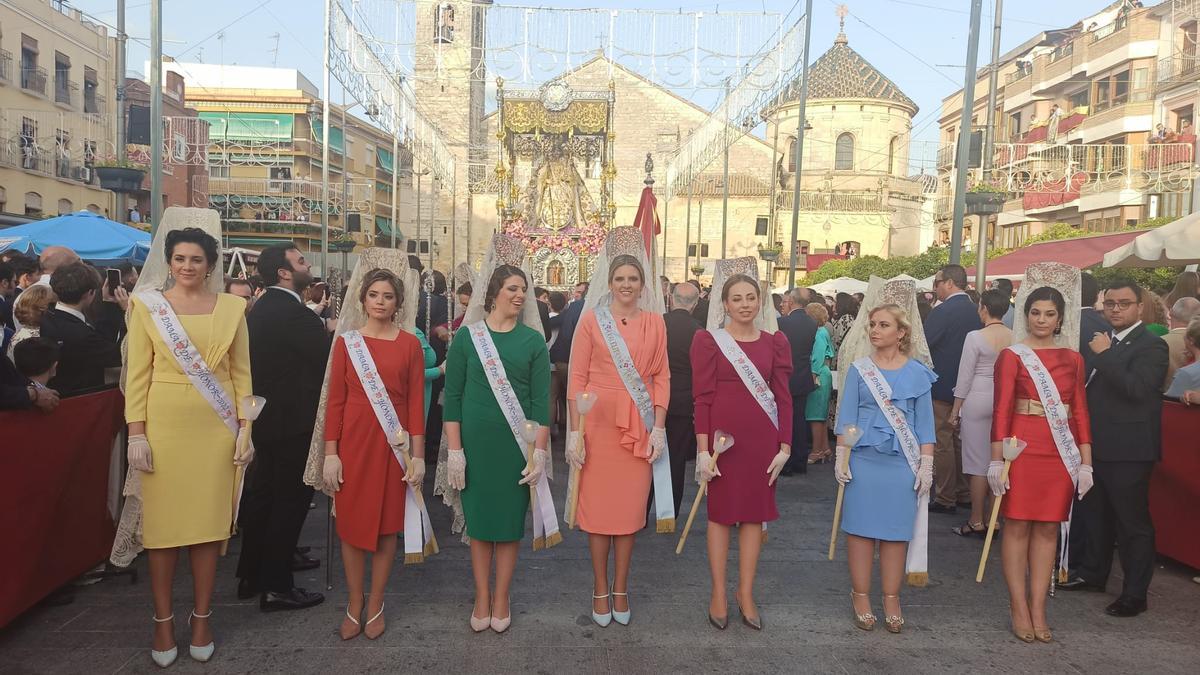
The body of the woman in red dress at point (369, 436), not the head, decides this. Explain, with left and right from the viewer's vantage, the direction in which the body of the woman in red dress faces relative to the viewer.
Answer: facing the viewer

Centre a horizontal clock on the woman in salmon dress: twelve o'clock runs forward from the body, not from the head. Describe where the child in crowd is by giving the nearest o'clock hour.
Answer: The child in crowd is roughly at 3 o'clock from the woman in salmon dress.

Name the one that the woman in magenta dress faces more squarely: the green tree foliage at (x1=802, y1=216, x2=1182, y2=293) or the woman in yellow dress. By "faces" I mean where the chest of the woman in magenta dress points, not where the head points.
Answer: the woman in yellow dress

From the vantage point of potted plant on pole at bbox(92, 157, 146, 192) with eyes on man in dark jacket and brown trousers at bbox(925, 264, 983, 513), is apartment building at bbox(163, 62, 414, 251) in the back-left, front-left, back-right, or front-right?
back-left

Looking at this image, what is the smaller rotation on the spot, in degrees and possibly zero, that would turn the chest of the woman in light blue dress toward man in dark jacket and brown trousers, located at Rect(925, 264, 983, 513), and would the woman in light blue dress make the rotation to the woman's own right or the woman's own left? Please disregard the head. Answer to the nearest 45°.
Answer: approximately 180°

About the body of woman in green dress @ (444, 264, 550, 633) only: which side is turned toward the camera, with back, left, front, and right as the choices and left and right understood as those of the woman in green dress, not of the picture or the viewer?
front

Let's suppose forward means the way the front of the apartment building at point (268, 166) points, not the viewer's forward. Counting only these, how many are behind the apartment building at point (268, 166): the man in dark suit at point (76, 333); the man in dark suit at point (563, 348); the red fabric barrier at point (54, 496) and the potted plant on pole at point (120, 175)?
0

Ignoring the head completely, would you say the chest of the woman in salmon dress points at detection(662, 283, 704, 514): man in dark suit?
no

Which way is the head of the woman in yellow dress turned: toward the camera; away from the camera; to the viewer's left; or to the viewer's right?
toward the camera

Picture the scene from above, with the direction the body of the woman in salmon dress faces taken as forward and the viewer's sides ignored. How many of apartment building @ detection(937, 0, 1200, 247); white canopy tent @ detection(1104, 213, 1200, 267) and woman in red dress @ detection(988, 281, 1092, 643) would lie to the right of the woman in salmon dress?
0

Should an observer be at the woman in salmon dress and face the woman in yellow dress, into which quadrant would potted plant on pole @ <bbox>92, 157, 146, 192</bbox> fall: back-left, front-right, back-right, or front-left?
front-right

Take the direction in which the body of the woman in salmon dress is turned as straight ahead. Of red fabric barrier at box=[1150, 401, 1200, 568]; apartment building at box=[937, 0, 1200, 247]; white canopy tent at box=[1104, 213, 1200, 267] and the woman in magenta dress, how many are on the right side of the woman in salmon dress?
0

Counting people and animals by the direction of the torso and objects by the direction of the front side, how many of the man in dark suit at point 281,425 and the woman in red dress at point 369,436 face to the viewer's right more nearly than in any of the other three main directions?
1
